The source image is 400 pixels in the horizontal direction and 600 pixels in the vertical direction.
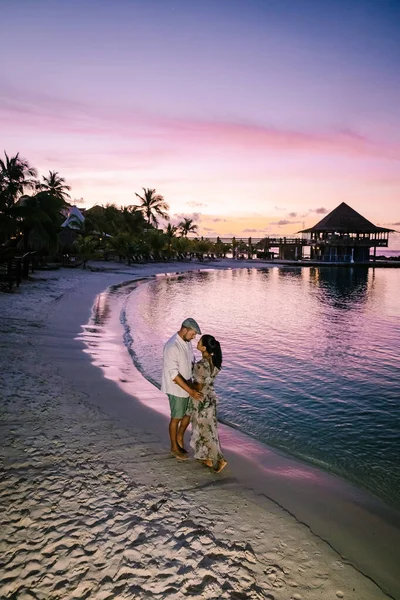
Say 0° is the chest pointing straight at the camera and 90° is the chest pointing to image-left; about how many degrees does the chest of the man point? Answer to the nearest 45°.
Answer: approximately 270°

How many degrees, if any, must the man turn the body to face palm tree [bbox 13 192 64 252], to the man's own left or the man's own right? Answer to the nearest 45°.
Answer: approximately 90° to the man's own left

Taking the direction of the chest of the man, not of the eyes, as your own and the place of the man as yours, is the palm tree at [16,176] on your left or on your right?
on your left

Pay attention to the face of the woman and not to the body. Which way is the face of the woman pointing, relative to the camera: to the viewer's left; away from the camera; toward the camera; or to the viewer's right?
to the viewer's left
